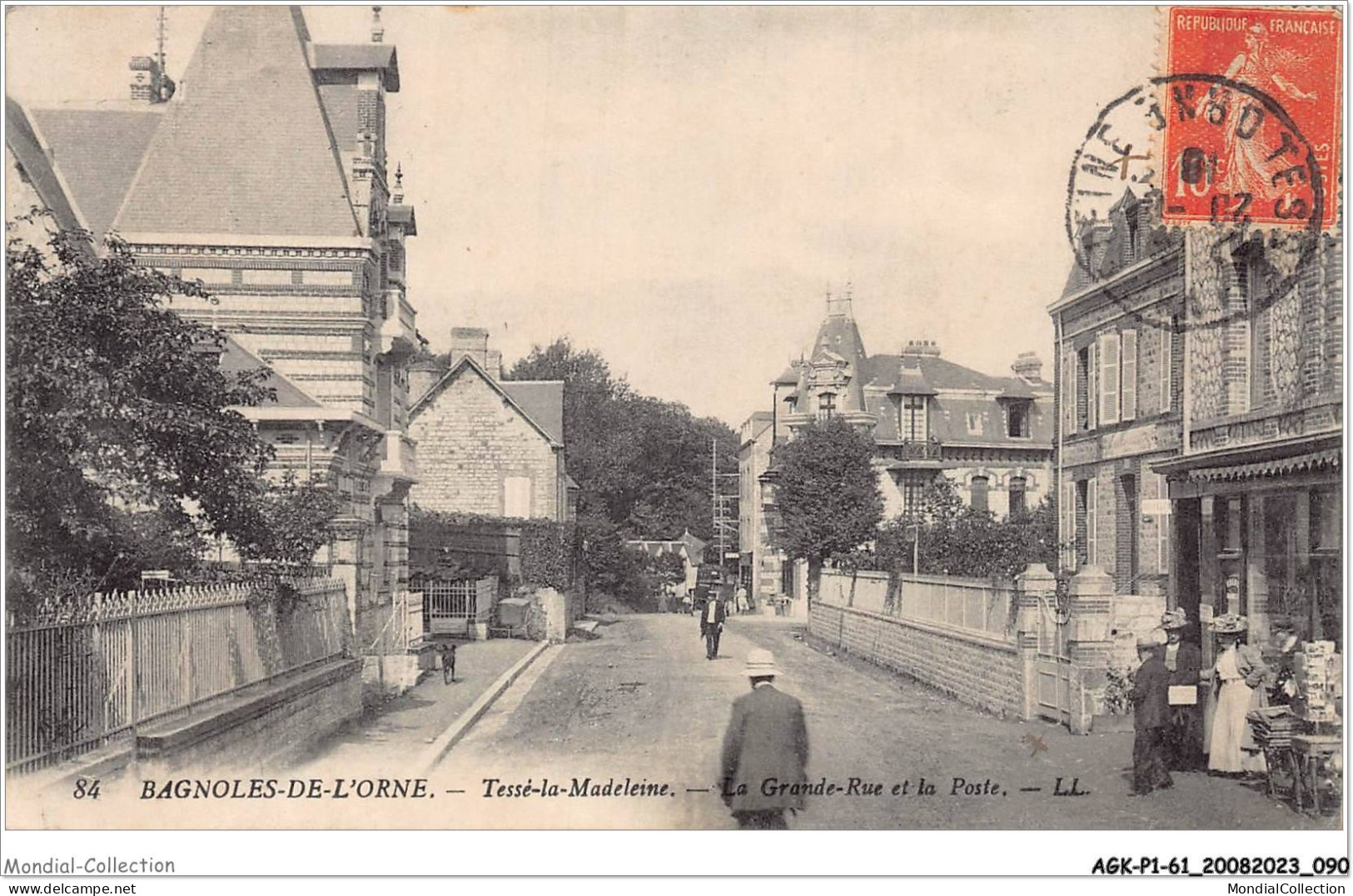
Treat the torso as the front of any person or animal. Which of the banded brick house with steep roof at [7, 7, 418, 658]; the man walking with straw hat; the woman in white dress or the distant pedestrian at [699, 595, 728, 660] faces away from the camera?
the man walking with straw hat

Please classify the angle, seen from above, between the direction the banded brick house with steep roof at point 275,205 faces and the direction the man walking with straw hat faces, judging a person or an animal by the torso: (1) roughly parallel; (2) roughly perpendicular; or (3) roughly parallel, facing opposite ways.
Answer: roughly perpendicular

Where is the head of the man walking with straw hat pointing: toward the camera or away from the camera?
away from the camera

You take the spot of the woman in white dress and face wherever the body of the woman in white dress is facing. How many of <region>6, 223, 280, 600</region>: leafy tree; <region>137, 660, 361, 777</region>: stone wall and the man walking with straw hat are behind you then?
0

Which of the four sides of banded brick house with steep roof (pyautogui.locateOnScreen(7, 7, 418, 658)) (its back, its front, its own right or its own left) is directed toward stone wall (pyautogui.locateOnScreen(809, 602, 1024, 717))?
front

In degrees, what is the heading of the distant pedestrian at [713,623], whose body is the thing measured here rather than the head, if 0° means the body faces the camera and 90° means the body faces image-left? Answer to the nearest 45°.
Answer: approximately 0°

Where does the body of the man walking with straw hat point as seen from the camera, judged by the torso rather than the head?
away from the camera

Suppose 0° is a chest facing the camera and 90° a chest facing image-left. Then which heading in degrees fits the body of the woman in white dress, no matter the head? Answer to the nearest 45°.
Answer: approximately 45°

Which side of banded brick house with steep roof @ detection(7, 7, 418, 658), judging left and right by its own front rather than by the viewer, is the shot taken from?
right

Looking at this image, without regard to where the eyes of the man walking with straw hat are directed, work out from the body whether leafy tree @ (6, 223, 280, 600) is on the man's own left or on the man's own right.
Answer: on the man's own left

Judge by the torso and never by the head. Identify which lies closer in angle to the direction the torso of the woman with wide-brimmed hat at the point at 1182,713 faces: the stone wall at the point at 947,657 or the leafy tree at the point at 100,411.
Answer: the leafy tree

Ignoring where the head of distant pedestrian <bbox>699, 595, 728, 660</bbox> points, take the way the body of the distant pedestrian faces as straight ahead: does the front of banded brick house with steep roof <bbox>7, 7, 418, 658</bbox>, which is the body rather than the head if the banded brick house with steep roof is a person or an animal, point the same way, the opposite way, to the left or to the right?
to the left

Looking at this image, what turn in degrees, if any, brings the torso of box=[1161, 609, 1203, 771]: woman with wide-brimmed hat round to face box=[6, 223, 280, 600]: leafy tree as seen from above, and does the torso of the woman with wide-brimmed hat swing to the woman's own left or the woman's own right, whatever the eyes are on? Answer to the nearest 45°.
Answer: approximately 90° to the woman's own right

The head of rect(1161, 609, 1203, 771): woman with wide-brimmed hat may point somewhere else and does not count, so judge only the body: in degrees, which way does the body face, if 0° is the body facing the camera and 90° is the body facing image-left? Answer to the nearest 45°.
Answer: approximately 45°

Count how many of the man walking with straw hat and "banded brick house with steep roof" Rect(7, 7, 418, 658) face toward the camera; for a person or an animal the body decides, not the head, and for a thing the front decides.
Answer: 0

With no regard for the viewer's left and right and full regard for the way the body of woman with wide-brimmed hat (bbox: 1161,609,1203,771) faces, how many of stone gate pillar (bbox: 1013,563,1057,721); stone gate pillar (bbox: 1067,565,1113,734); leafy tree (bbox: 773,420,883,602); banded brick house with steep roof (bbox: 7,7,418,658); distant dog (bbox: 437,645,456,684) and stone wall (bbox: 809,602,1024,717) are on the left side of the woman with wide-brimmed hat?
0
